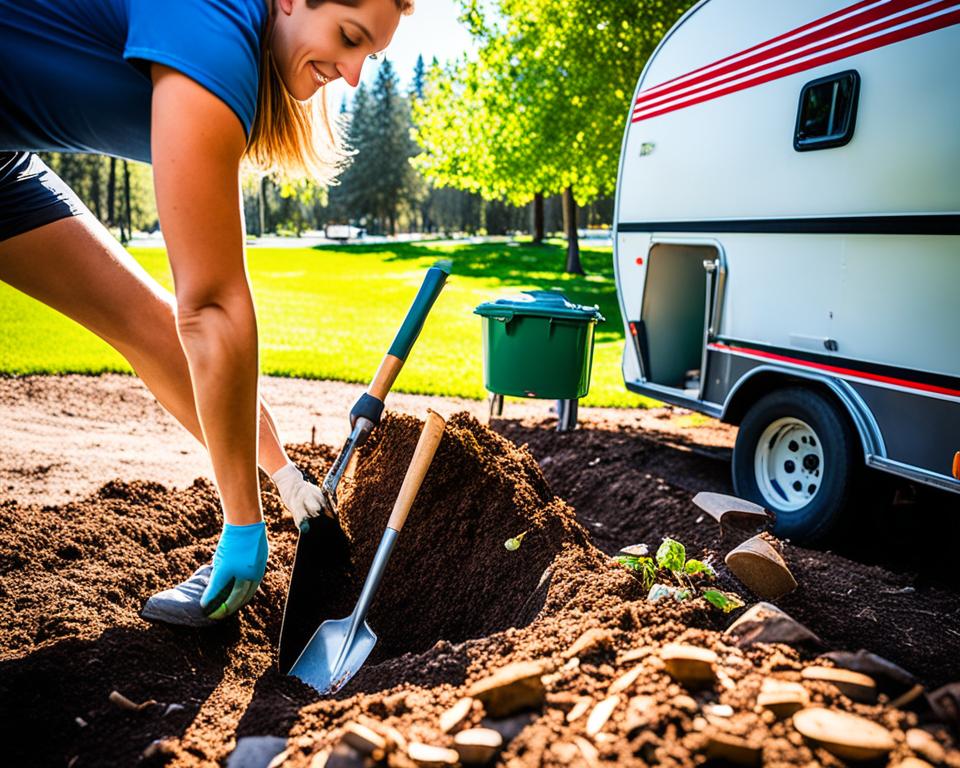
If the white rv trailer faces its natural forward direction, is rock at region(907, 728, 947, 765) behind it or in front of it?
in front

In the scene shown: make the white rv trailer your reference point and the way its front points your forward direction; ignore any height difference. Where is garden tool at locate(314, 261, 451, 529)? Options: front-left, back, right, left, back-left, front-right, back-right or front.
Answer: right

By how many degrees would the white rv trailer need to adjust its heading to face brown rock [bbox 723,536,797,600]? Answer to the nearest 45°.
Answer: approximately 45° to its right

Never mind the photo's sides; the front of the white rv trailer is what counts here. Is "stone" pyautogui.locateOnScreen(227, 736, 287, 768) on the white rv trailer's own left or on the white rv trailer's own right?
on the white rv trailer's own right

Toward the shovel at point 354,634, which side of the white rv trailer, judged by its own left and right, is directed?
right

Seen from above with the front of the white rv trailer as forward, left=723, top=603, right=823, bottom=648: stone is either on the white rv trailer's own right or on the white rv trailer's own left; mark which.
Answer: on the white rv trailer's own right

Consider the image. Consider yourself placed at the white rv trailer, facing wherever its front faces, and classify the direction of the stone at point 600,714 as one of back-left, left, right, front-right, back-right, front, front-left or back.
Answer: front-right

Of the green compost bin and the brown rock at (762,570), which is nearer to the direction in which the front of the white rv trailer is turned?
the brown rock

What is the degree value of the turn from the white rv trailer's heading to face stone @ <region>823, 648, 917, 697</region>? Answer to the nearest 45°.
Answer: approximately 45° to its right

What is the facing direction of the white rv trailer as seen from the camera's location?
facing the viewer and to the right of the viewer

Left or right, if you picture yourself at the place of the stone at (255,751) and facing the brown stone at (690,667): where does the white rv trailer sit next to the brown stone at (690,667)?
left

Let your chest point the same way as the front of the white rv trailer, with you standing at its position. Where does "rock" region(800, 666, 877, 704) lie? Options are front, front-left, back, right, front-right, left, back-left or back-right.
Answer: front-right

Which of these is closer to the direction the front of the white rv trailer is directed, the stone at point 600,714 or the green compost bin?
the stone
